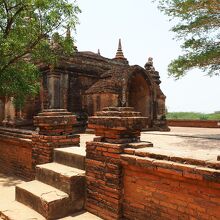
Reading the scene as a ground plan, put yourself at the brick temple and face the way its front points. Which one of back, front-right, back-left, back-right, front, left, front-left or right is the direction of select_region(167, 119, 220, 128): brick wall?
left

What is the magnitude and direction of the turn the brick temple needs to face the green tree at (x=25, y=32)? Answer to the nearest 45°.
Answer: approximately 90° to its right

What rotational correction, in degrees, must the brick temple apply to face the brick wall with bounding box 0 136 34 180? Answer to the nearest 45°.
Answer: approximately 90° to its right

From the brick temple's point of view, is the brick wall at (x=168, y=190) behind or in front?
in front

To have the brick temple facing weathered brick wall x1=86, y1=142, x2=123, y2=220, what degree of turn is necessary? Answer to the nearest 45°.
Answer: approximately 45° to its right

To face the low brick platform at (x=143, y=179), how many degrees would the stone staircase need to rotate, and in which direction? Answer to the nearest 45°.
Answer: approximately 90° to its left

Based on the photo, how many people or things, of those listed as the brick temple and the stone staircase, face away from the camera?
0

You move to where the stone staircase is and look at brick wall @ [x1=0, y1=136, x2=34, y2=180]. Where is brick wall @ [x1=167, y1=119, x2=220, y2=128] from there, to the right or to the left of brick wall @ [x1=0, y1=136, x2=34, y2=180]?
right

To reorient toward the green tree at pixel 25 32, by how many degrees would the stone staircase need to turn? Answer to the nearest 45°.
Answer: approximately 135° to its right

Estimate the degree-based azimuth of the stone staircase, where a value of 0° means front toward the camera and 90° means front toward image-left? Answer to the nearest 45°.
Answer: approximately 45°

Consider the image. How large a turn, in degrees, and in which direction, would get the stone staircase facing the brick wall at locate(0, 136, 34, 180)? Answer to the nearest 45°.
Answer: approximately 135° to its right

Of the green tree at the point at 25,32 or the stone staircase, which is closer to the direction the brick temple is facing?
the stone staircase

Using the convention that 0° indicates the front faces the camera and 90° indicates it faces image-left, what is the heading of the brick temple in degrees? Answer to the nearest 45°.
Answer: approximately 315°
